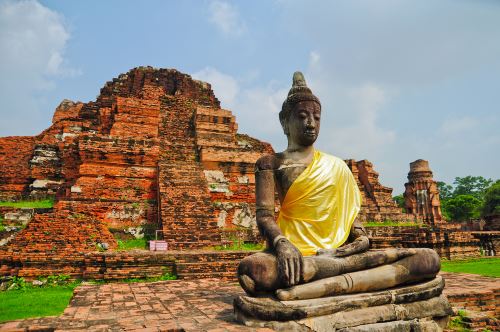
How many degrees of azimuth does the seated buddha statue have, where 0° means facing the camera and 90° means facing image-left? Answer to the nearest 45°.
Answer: approximately 315°

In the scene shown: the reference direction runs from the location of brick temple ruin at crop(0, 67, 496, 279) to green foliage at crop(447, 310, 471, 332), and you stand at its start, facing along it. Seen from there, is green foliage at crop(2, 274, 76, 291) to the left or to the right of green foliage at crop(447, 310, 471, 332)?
right

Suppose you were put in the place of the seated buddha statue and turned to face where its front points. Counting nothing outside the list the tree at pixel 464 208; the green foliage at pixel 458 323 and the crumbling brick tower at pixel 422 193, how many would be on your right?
0

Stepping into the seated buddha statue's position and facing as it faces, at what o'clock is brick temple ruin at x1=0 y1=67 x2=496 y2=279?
The brick temple ruin is roughly at 6 o'clock from the seated buddha statue.

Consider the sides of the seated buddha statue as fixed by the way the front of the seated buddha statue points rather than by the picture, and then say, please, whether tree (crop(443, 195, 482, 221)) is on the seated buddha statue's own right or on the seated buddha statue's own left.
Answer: on the seated buddha statue's own left

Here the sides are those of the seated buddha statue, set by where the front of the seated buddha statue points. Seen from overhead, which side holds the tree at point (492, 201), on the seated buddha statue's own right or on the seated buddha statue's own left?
on the seated buddha statue's own left

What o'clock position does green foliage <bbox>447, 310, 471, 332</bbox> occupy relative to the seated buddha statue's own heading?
The green foliage is roughly at 10 o'clock from the seated buddha statue.

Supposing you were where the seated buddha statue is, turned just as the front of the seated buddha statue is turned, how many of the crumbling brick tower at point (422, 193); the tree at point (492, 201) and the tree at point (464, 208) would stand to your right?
0

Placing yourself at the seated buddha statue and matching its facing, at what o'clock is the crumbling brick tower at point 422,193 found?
The crumbling brick tower is roughly at 8 o'clock from the seated buddha statue.

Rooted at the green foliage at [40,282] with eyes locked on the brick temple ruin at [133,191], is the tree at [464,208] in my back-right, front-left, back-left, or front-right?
front-right

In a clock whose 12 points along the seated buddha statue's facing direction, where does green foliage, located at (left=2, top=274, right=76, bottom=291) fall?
The green foliage is roughly at 5 o'clock from the seated buddha statue.
